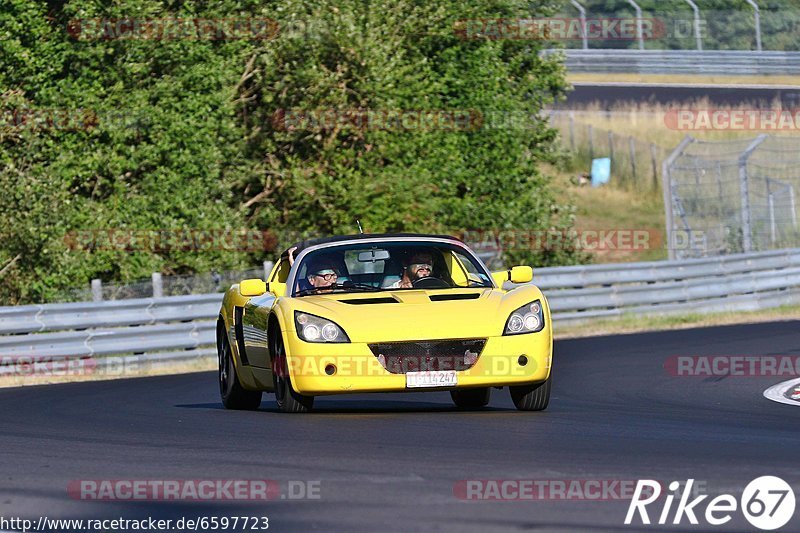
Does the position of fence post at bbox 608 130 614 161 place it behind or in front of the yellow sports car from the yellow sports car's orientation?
behind

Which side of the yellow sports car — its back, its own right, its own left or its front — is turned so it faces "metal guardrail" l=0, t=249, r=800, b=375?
back

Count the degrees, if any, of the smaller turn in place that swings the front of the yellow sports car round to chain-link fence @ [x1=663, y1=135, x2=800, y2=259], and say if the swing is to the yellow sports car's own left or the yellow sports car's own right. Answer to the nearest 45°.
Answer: approximately 180°

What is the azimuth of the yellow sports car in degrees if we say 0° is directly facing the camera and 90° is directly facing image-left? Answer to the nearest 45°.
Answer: approximately 0°

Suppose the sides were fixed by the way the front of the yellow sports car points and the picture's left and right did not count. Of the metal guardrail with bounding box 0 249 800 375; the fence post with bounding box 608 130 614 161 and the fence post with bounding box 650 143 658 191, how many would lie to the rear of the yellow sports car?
3

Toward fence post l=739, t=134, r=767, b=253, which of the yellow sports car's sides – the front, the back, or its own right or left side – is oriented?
back

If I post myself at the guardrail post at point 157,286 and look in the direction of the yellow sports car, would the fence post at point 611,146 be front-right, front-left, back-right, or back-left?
back-left

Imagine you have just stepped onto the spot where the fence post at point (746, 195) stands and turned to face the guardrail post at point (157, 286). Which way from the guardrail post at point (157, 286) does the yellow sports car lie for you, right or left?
left

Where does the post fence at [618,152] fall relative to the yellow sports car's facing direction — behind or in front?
behind

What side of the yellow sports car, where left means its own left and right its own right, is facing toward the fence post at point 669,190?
back
